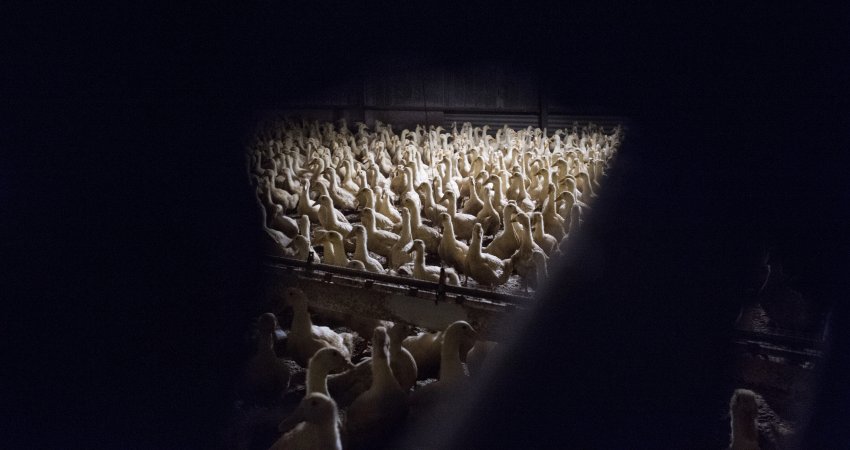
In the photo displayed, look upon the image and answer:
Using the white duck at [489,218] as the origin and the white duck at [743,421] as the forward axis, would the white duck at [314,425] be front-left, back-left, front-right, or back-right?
front-right

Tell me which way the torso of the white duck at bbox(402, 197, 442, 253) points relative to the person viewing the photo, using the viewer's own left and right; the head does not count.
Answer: facing to the left of the viewer

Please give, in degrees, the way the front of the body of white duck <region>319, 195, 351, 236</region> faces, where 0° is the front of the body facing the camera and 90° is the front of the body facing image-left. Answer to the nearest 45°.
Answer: approximately 90°

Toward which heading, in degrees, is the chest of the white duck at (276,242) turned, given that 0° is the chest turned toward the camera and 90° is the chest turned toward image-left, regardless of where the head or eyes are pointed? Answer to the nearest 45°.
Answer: approximately 90°
